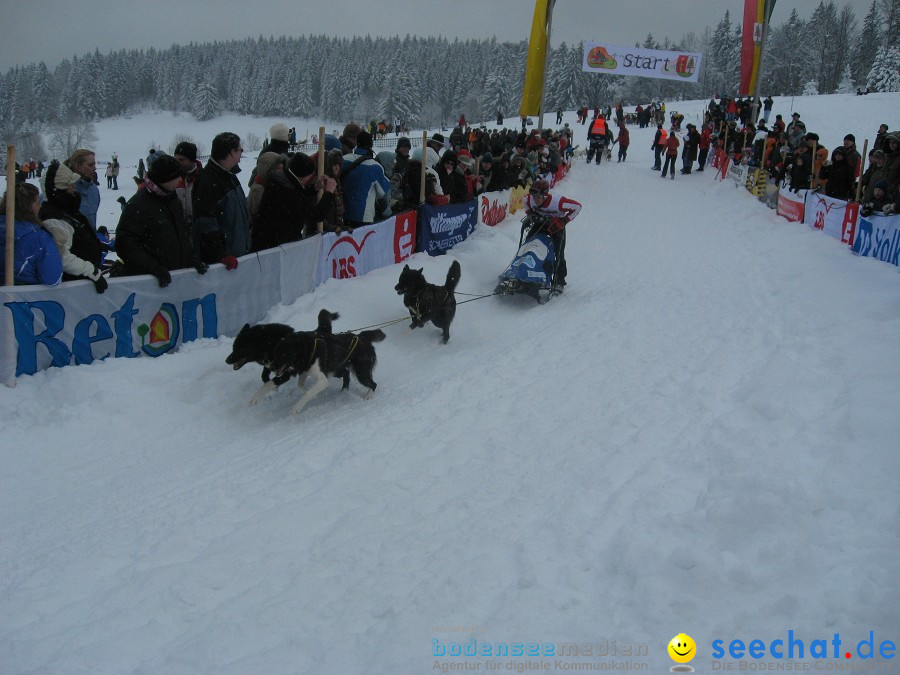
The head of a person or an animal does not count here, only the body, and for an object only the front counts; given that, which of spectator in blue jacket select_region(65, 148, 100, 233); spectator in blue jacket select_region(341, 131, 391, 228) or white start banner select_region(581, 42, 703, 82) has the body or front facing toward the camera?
the white start banner

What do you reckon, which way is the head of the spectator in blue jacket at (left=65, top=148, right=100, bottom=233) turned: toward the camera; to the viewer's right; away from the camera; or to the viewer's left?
to the viewer's right

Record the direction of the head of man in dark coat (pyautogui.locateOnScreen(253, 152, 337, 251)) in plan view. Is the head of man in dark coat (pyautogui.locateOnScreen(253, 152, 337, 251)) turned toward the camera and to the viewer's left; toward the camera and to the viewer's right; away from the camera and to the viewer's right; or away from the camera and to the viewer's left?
away from the camera and to the viewer's right

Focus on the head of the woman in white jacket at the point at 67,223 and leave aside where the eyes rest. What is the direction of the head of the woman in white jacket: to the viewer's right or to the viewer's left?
to the viewer's right

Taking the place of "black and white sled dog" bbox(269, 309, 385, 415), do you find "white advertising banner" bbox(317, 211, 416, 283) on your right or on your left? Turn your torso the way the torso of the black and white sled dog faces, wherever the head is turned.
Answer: on your right

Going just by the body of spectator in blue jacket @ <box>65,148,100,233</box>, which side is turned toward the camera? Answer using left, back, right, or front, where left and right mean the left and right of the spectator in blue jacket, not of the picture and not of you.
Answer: right

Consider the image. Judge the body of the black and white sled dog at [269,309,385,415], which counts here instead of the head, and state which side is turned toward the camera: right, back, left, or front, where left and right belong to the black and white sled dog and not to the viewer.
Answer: left

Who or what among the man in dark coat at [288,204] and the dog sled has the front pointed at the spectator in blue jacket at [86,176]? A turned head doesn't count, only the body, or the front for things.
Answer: the dog sled

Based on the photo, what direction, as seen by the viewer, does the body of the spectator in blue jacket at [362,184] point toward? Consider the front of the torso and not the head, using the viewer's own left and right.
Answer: facing away from the viewer and to the right of the viewer

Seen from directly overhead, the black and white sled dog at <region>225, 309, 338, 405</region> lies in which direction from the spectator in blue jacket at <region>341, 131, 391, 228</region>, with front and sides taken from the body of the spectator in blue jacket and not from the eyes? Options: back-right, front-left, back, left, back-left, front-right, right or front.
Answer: back-right

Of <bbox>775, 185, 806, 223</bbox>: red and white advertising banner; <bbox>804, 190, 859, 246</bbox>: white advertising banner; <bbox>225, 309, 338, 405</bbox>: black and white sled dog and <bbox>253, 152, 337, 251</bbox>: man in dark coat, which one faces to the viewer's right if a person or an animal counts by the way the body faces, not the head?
the man in dark coat

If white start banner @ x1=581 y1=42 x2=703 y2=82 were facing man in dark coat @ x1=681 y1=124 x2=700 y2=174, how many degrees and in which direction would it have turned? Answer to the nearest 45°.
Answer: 0° — it already faces them

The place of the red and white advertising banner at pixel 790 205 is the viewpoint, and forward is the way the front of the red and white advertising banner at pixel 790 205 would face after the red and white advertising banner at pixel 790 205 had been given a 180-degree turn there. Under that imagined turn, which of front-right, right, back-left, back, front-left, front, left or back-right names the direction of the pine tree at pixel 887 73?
front-left

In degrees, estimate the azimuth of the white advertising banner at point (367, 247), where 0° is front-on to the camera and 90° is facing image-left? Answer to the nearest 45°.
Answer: approximately 315°

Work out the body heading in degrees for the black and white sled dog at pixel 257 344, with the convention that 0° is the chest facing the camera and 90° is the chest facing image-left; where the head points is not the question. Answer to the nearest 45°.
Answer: approximately 90°

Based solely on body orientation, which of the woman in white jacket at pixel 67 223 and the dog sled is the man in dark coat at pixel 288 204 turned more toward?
the dog sled

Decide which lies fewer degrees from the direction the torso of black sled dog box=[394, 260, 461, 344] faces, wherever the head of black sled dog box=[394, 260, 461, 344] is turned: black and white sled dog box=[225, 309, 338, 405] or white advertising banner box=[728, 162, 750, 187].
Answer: the black and white sled dog

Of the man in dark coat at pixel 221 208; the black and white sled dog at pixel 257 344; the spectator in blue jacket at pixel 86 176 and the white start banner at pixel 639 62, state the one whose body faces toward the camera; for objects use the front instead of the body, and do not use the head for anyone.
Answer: the white start banner

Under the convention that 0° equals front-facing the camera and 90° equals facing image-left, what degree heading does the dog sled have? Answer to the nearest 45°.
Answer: approximately 45°
